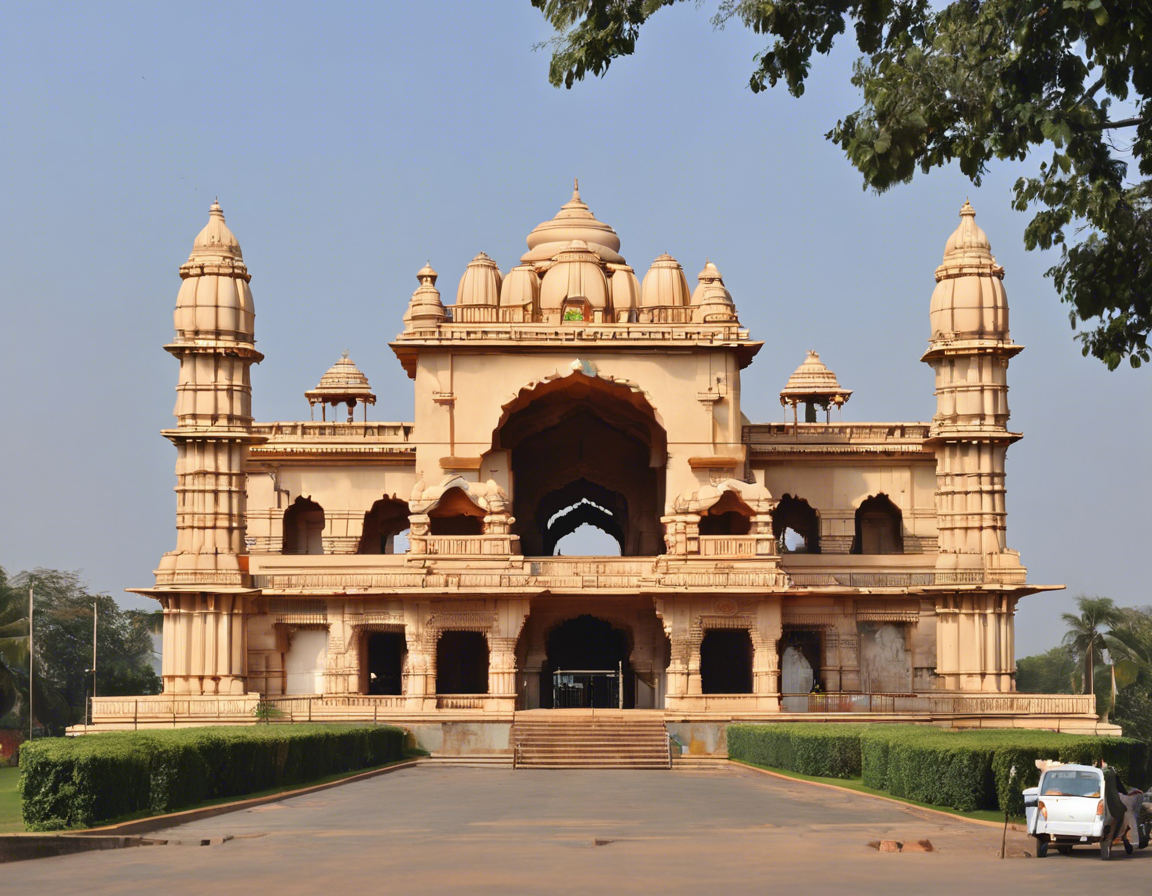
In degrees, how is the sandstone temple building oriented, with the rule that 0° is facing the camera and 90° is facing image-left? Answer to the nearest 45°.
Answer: approximately 0°

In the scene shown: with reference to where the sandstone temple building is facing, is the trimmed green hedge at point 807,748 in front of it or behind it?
in front

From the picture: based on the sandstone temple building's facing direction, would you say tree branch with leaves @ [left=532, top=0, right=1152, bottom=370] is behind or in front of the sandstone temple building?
in front

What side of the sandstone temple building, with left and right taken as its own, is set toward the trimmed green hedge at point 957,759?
front

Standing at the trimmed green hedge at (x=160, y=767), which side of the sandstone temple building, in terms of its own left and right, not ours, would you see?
front
